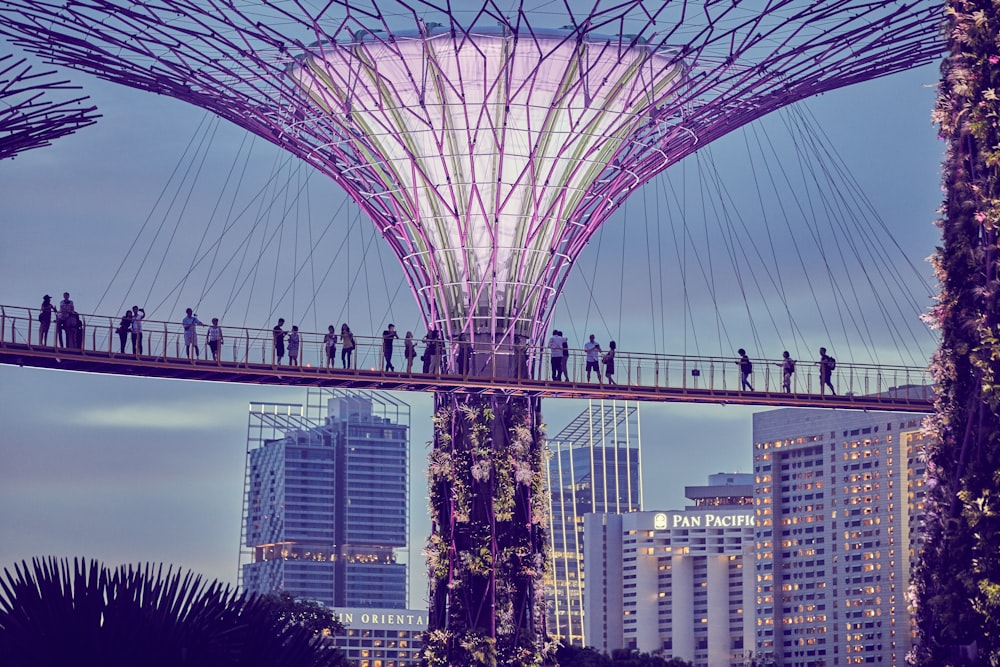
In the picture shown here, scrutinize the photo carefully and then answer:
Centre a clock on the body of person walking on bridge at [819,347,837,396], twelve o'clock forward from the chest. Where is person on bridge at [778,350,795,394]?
person on bridge at [778,350,795,394] is roughly at 11 o'clock from person walking on bridge at [819,347,837,396].

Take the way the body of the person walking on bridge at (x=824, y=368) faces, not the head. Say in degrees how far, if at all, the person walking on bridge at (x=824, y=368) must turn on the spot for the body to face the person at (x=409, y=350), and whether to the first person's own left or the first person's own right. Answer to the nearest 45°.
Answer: approximately 45° to the first person's own left

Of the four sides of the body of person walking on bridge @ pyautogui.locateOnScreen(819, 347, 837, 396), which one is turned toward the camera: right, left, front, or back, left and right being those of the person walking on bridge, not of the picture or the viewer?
left

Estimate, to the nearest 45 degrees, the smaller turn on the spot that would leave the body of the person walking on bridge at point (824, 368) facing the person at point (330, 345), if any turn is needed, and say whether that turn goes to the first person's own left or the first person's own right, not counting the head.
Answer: approximately 45° to the first person's own left
